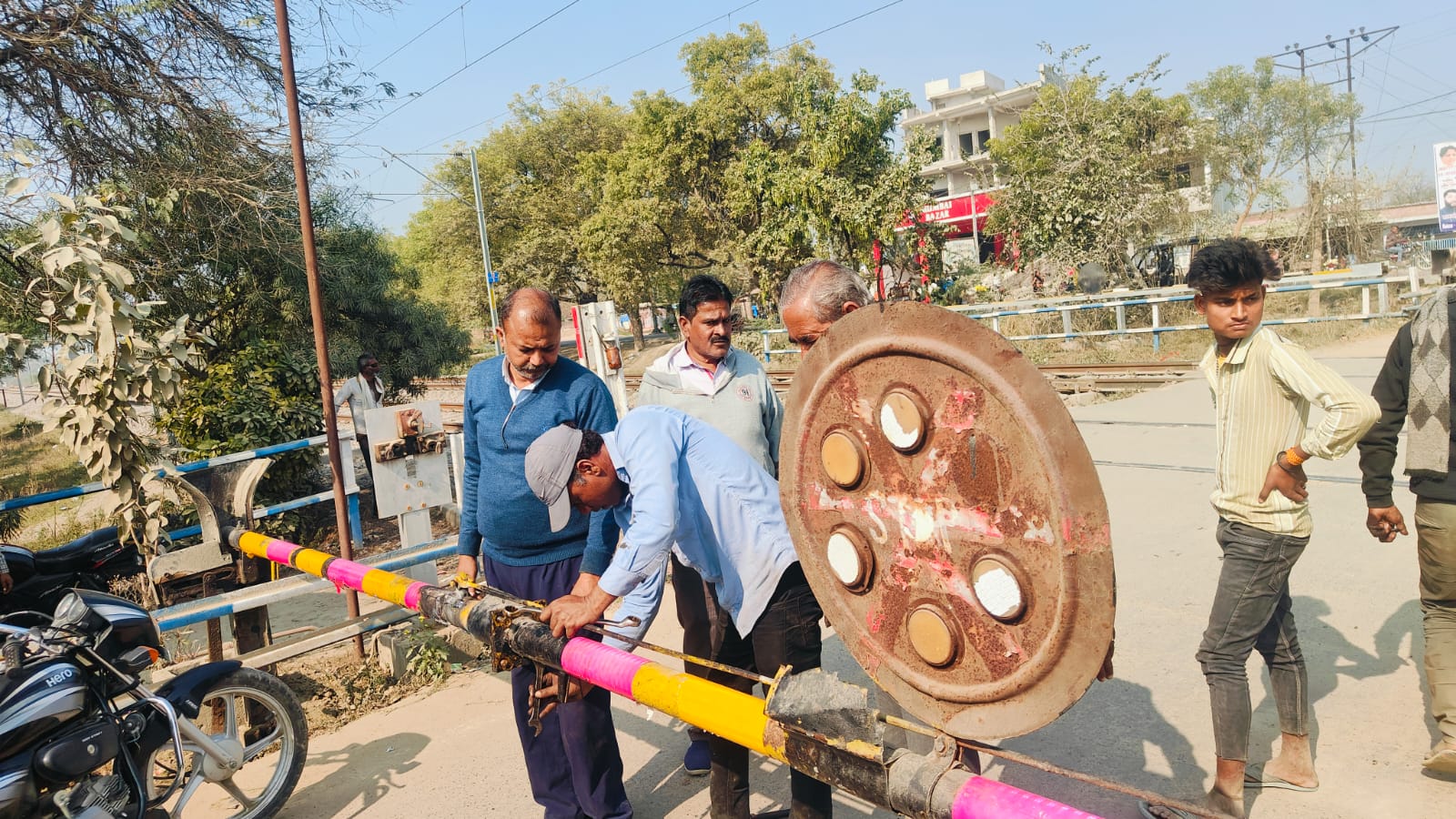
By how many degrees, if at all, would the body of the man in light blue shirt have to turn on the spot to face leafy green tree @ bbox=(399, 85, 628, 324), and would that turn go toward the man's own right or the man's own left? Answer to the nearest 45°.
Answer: approximately 90° to the man's own right

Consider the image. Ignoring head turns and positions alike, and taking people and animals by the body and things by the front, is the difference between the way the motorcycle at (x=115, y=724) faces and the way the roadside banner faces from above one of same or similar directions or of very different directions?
very different directions

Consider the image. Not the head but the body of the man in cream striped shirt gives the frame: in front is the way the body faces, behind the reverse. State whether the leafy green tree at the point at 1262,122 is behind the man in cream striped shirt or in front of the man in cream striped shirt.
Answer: behind

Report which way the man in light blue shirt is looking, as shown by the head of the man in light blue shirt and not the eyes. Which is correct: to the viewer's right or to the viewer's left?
to the viewer's left

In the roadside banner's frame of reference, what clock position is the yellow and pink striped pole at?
The yellow and pink striped pole is roughly at 12 o'clock from the roadside banner.

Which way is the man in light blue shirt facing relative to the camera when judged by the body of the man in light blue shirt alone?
to the viewer's left

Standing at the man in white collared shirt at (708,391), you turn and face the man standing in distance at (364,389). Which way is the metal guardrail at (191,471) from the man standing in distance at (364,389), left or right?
left

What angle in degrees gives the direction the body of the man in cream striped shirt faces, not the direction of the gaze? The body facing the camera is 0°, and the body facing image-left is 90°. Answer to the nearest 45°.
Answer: approximately 45°

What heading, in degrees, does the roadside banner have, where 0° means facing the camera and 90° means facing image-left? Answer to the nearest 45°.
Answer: approximately 0°
